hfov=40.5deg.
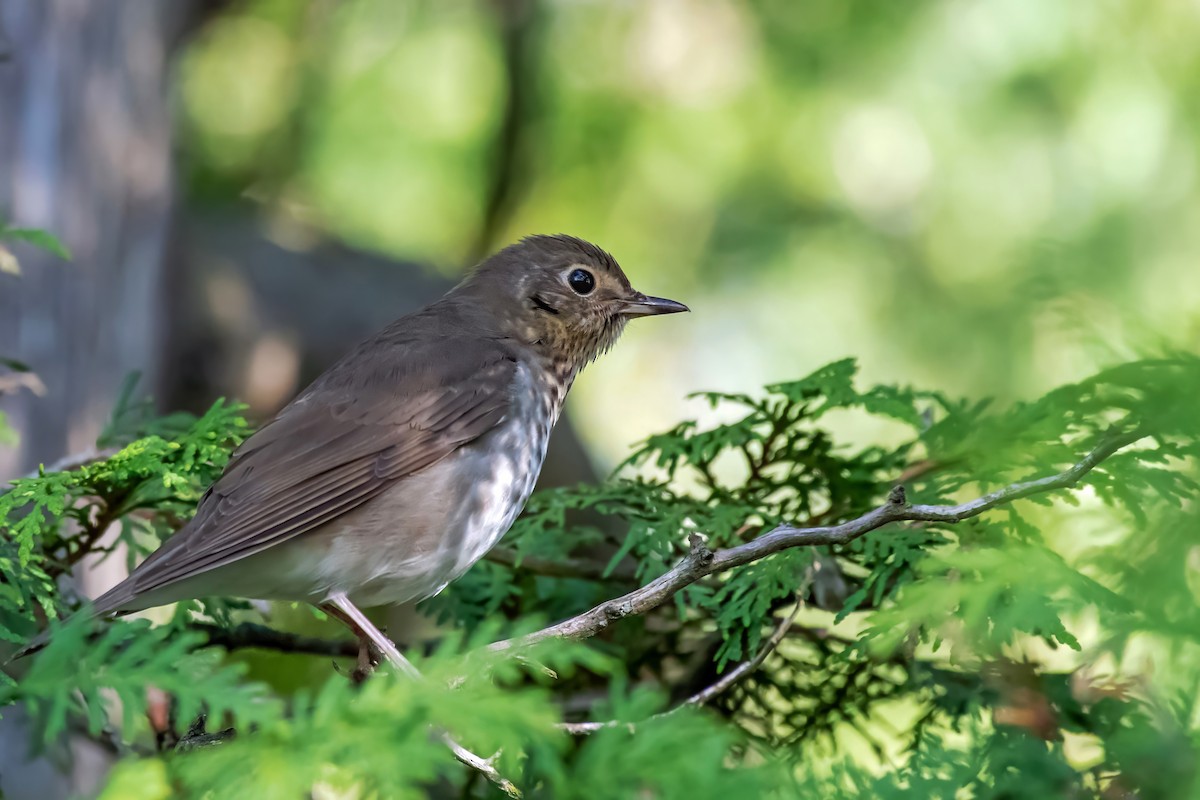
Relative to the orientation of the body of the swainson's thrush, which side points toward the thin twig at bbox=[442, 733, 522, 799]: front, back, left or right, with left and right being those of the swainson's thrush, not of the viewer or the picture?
right

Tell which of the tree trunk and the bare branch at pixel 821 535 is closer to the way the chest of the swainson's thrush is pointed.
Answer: the bare branch

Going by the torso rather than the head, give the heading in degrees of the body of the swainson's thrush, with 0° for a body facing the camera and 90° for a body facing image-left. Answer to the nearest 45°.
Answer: approximately 270°

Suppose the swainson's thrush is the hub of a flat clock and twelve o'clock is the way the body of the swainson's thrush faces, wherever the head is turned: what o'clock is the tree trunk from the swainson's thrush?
The tree trunk is roughly at 8 o'clock from the swainson's thrush.
